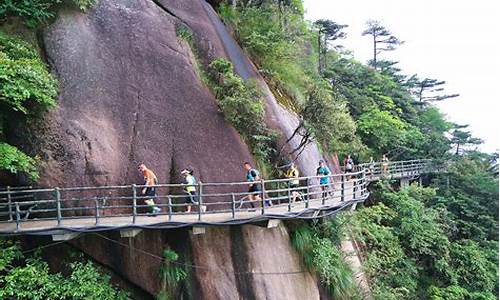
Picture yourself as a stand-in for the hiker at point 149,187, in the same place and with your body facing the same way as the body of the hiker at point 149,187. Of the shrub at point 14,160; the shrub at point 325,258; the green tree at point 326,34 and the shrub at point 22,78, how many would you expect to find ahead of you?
2

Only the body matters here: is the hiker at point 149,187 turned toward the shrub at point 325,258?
no
